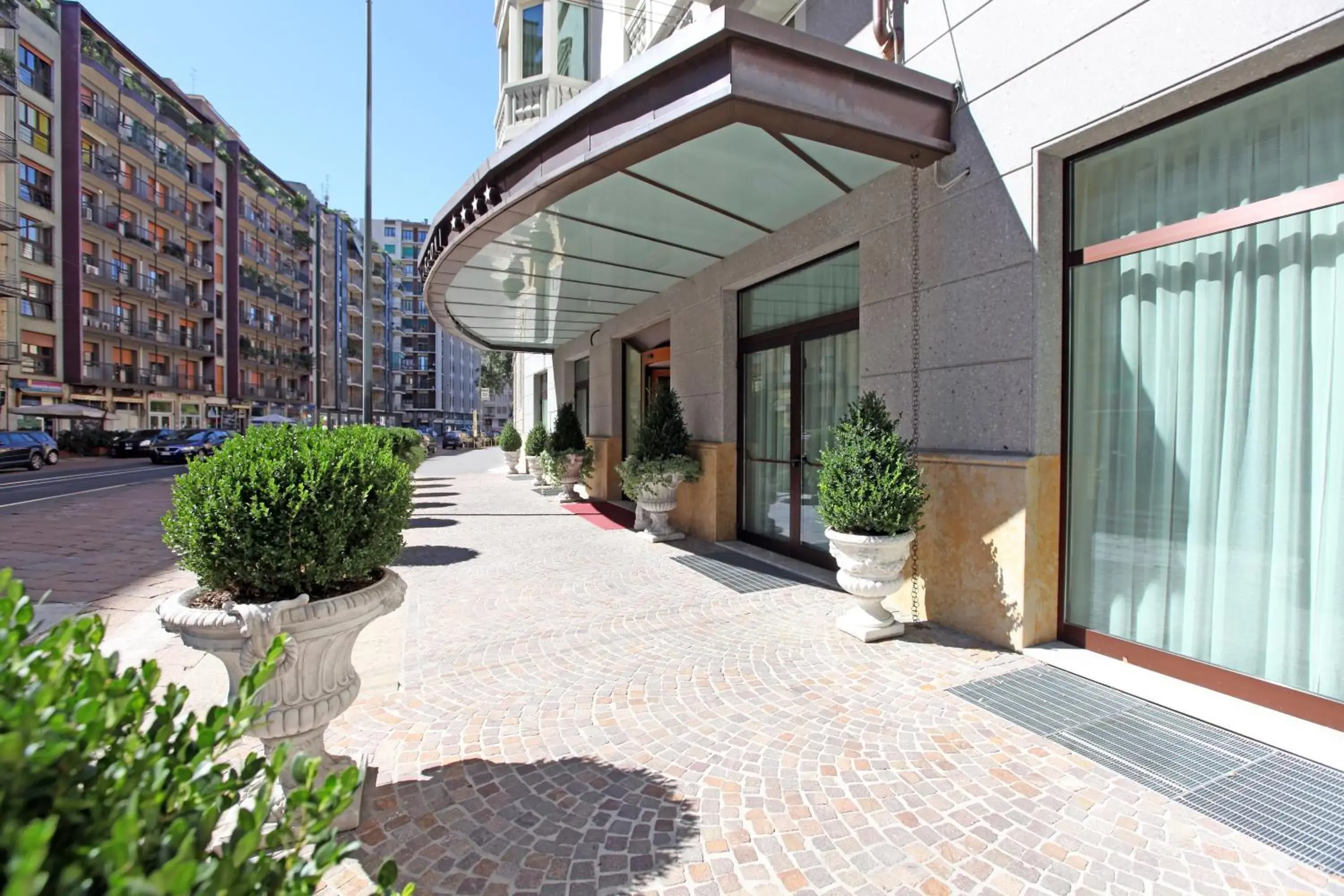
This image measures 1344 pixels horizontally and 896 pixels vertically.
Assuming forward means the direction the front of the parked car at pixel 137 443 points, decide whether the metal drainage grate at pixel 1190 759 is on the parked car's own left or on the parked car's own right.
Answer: on the parked car's own left

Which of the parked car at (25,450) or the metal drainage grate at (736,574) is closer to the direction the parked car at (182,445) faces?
the parked car

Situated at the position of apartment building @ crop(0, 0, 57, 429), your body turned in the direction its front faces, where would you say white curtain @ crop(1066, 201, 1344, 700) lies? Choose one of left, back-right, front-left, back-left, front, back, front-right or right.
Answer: front-right

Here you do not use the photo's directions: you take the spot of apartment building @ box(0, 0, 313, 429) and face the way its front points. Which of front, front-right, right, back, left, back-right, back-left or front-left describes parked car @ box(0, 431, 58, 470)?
front-right

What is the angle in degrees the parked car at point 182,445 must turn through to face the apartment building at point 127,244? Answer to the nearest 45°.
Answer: approximately 135° to its right

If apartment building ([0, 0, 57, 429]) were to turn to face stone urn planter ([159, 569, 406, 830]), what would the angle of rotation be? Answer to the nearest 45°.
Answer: approximately 45° to its right
